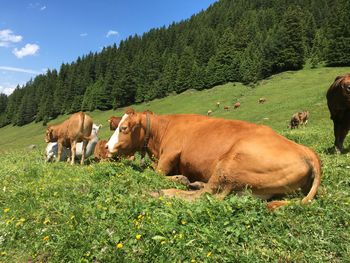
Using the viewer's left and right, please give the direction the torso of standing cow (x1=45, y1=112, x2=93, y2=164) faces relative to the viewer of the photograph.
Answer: facing away from the viewer and to the left of the viewer

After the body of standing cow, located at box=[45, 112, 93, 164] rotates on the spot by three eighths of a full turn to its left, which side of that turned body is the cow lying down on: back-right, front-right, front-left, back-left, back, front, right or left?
front

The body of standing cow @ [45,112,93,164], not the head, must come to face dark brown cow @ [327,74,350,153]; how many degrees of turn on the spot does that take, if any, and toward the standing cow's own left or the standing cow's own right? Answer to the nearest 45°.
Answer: approximately 180°

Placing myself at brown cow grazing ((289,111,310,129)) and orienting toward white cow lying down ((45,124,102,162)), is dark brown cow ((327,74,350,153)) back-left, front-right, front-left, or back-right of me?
front-left
